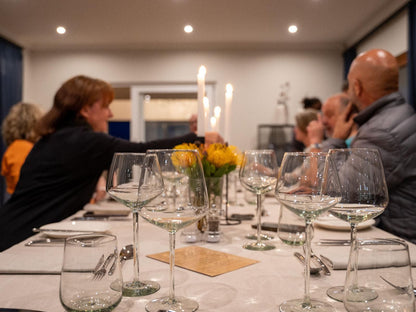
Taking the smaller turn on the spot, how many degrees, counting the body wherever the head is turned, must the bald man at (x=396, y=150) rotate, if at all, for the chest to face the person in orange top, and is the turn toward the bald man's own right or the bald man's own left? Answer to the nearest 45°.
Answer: approximately 45° to the bald man's own left

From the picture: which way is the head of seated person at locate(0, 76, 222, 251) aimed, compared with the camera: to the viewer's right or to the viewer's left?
to the viewer's right

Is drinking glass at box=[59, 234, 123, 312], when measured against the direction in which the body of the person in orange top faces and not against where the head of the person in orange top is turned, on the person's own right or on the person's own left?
on the person's own right

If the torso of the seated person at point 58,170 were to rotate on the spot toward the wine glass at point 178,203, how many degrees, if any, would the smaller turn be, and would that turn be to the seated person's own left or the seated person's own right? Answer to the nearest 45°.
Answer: approximately 90° to the seated person's own right

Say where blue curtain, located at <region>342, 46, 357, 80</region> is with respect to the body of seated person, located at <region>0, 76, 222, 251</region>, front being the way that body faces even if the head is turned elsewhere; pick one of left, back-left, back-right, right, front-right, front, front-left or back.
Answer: front-left

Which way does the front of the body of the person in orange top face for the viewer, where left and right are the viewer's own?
facing away from the viewer and to the right of the viewer

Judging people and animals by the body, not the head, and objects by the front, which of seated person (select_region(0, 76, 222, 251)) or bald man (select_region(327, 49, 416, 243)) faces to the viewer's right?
the seated person

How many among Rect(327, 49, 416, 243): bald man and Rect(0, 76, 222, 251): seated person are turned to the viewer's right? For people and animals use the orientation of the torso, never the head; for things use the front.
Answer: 1

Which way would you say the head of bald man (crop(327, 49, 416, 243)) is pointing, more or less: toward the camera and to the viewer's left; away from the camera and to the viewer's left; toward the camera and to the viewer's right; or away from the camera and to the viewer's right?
away from the camera and to the viewer's left

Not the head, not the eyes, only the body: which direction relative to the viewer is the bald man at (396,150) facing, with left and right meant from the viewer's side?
facing away from the viewer and to the left of the viewer

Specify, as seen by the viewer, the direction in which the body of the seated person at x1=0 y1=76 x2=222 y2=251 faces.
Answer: to the viewer's right

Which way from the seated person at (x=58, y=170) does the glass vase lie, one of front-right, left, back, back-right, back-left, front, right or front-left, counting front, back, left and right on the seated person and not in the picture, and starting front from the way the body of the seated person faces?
front-right
